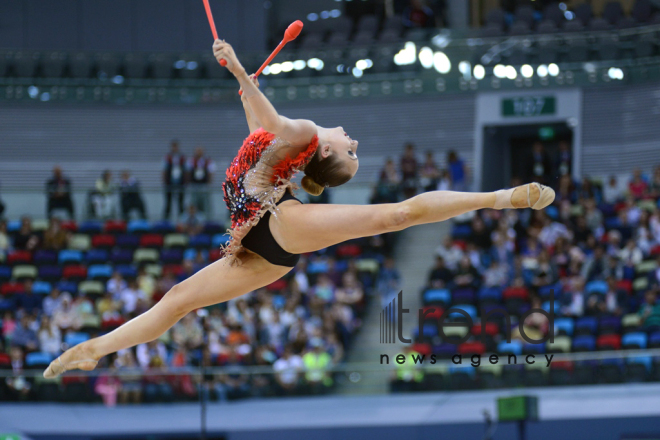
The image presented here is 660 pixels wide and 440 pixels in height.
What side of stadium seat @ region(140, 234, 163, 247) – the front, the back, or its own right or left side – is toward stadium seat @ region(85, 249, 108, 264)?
right

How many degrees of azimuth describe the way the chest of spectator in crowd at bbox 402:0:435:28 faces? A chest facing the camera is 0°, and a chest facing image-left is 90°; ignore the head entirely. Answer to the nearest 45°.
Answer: approximately 0°

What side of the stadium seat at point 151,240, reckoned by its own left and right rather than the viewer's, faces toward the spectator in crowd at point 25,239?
right

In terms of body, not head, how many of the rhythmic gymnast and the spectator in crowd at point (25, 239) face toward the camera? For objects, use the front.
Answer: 1

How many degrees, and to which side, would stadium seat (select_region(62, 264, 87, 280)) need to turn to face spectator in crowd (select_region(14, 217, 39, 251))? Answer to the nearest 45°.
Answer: approximately 135° to its right

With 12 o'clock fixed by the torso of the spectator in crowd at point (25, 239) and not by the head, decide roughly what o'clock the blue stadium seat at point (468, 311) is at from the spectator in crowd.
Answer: The blue stadium seat is roughly at 10 o'clock from the spectator in crowd.

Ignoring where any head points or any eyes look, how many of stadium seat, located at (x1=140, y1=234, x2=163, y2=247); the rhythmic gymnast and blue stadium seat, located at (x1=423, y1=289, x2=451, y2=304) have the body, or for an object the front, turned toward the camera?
2

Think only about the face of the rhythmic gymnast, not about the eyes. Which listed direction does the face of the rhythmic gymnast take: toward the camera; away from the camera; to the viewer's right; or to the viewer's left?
to the viewer's right
